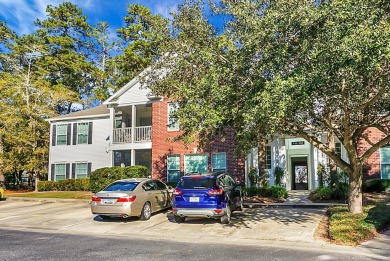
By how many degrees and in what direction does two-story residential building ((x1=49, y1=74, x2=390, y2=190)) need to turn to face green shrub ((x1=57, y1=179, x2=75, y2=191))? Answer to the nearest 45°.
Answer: approximately 90° to its right

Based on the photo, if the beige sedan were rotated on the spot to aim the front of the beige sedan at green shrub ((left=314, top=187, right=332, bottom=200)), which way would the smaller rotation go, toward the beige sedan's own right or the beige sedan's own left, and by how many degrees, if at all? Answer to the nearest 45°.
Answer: approximately 45° to the beige sedan's own right

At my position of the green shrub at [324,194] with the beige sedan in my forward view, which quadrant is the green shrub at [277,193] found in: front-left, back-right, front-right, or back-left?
front-right

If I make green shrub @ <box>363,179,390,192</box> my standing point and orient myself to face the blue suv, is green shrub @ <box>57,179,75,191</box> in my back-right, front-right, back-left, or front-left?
front-right

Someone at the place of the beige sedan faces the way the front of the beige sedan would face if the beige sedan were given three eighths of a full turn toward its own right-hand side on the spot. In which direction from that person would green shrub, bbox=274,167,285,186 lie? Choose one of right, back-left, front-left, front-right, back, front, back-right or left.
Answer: back-left

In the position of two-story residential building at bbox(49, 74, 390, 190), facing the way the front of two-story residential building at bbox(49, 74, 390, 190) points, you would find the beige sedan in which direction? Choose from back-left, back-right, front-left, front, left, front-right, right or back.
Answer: front

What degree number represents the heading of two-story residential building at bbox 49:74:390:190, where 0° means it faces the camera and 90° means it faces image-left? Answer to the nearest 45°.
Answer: approximately 0°

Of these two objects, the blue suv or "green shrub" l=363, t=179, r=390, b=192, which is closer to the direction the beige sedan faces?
the green shrub

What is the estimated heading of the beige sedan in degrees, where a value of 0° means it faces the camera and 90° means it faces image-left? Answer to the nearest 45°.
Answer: approximately 225°

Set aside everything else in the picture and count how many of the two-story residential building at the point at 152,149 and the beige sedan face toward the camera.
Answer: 1

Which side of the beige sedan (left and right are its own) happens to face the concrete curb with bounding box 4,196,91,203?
left

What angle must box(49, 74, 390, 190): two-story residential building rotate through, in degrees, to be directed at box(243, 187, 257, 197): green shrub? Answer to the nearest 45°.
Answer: approximately 45° to its left

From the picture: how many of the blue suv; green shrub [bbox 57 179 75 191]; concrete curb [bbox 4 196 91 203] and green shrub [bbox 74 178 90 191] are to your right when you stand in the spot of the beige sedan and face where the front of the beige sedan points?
1

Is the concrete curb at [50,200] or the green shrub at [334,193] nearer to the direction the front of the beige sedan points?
the green shrub

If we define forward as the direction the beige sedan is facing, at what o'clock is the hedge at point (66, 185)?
The hedge is roughly at 10 o'clock from the beige sedan.
